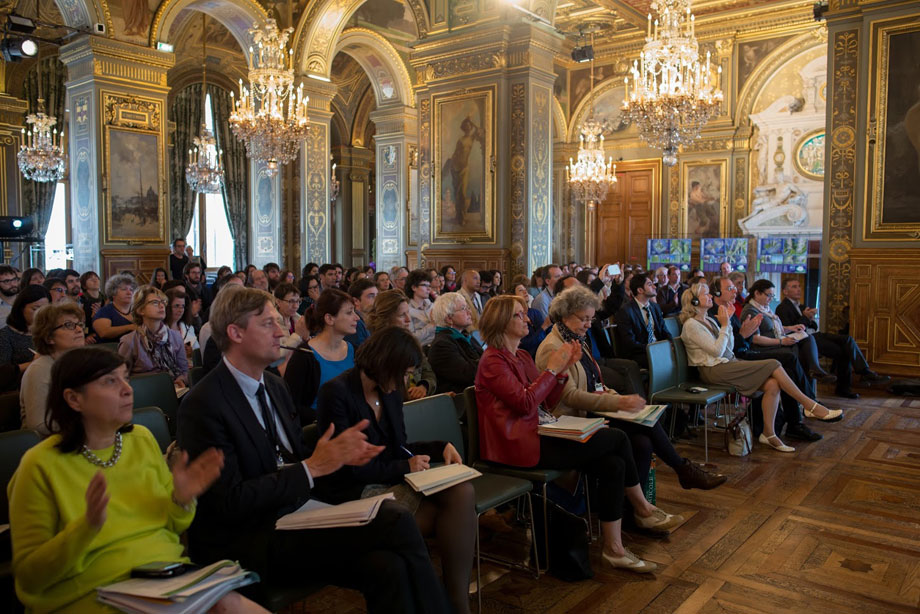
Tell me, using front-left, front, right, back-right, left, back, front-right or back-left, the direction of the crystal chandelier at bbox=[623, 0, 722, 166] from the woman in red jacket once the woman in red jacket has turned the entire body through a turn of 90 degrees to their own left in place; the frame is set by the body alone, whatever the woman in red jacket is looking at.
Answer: front

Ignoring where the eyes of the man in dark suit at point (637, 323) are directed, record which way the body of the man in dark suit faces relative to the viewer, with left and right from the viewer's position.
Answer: facing the viewer and to the right of the viewer

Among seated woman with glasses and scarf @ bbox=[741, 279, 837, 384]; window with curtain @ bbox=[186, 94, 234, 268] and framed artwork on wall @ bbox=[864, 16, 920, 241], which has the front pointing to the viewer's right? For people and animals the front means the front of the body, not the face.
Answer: the seated woman with glasses and scarf

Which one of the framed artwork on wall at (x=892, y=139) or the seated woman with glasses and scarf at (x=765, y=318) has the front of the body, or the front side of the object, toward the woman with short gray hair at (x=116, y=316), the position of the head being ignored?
the framed artwork on wall

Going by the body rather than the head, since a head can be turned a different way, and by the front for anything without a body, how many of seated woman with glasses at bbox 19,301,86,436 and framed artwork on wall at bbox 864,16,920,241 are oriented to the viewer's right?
1

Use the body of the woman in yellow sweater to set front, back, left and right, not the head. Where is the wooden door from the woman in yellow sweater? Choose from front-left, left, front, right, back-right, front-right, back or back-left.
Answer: left

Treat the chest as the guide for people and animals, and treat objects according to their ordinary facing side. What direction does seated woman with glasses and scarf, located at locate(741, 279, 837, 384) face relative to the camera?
to the viewer's right

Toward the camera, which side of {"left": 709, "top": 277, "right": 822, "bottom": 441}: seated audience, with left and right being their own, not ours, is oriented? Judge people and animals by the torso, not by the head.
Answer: right
